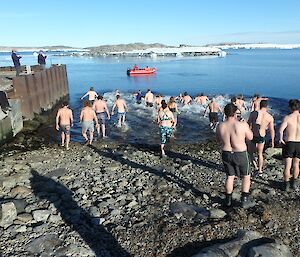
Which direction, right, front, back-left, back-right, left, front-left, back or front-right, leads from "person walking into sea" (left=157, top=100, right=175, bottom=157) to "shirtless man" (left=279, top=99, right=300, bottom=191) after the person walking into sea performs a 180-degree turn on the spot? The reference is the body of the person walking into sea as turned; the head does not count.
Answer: front-left

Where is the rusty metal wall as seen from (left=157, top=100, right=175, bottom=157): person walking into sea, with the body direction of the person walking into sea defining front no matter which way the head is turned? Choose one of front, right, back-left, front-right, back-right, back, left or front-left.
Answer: front-left

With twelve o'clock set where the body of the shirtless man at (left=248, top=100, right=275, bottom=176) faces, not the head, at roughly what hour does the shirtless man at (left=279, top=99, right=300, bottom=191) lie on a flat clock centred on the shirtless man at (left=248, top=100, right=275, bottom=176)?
the shirtless man at (left=279, top=99, right=300, bottom=191) is roughly at 5 o'clock from the shirtless man at (left=248, top=100, right=275, bottom=176).

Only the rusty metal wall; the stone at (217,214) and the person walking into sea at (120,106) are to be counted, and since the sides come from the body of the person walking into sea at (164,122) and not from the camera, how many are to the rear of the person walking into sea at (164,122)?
1

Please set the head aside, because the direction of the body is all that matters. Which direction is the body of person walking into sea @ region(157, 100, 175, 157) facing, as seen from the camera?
away from the camera

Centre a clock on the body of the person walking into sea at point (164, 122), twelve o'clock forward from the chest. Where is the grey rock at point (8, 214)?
The grey rock is roughly at 7 o'clock from the person walking into sea.

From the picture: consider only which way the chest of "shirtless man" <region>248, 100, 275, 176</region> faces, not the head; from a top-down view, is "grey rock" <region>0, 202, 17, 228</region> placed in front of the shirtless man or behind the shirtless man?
behind

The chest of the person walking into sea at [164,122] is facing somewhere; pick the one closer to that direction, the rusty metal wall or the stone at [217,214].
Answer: the rusty metal wall

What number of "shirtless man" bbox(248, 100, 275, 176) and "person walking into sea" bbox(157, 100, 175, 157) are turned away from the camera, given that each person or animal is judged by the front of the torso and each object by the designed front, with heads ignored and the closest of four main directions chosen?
2

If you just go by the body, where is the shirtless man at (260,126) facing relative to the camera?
away from the camera

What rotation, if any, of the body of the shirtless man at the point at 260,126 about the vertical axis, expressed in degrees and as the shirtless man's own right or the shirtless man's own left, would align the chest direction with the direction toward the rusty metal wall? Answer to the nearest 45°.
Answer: approximately 45° to the shirtless man's own left
